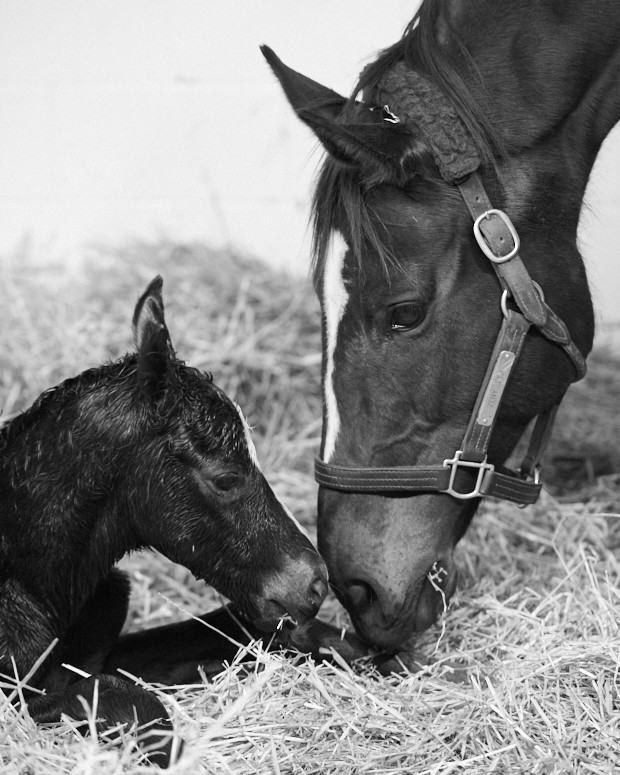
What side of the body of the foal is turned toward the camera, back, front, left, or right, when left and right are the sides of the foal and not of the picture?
right
